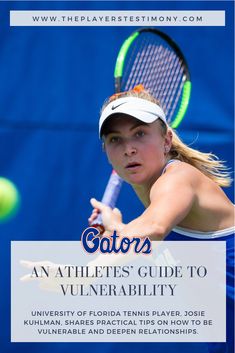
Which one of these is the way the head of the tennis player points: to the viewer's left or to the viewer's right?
to the viewer's left

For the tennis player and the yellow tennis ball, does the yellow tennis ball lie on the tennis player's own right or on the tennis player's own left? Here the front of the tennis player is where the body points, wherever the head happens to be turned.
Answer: on the tennis player's own right
